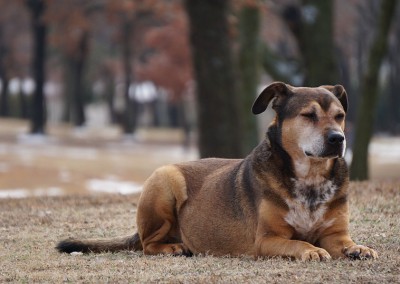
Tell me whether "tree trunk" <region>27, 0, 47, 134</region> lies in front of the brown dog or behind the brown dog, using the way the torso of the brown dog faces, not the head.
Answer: behind

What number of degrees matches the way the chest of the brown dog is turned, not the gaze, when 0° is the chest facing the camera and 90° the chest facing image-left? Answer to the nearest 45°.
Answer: approximately 315°

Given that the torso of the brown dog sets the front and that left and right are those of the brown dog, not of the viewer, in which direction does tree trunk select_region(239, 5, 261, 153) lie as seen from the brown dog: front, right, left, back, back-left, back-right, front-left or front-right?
back-left

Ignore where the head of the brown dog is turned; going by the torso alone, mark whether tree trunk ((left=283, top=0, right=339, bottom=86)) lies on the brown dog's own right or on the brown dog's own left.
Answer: on the brown dog's own left

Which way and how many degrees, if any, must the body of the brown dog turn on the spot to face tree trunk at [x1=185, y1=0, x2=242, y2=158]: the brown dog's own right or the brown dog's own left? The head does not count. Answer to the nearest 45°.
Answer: approximately 135° to the brown dog's own left
